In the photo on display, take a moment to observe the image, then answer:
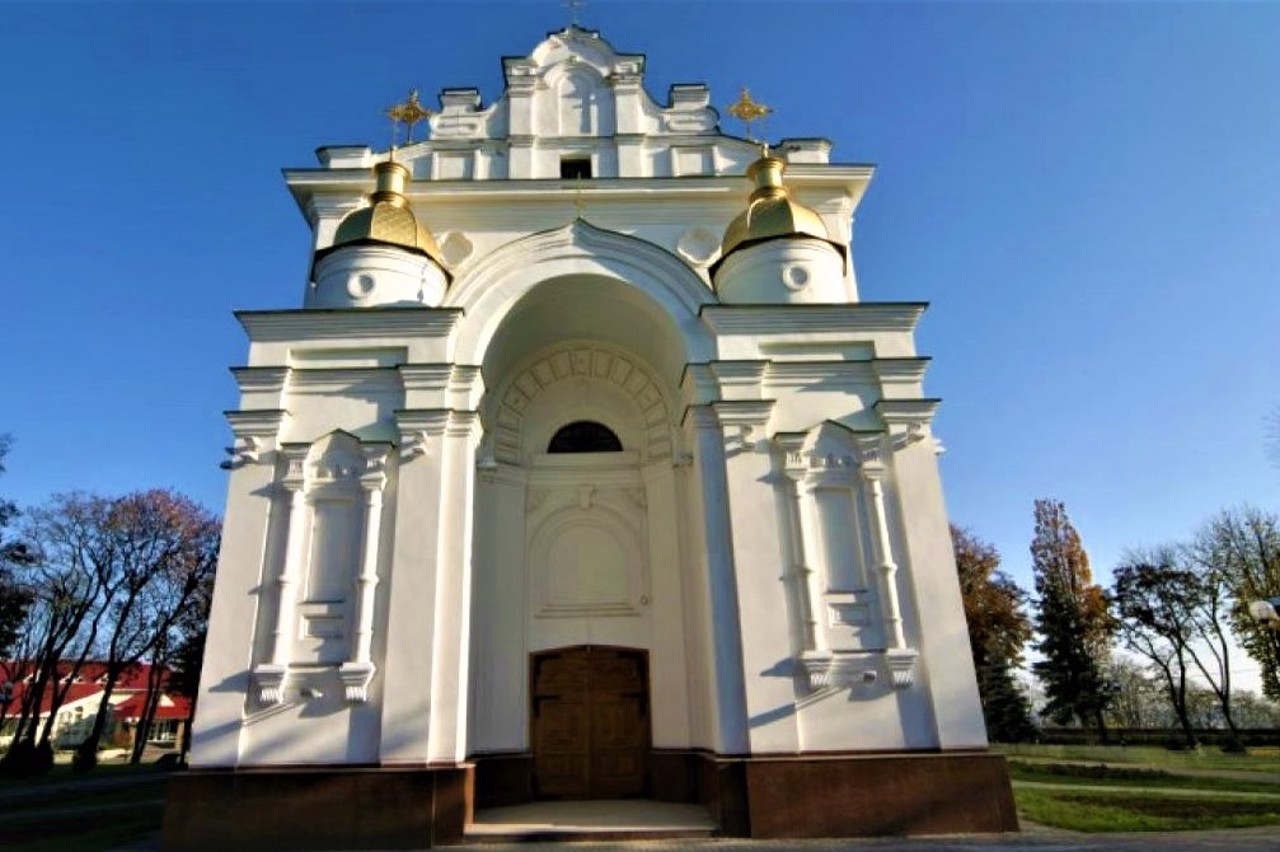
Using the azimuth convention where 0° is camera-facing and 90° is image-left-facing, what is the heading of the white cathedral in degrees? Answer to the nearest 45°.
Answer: approximately 0°

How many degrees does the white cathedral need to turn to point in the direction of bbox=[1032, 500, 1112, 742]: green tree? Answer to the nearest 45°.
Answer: approximately 135° to its left

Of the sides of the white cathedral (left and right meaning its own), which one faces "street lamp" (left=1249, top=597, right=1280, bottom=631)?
left

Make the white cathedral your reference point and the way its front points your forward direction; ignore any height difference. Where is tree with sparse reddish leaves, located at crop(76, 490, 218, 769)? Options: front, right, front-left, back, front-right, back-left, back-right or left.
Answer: back-right

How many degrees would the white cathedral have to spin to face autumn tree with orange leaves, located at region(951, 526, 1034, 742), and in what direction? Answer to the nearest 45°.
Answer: approximately 135° to its left
